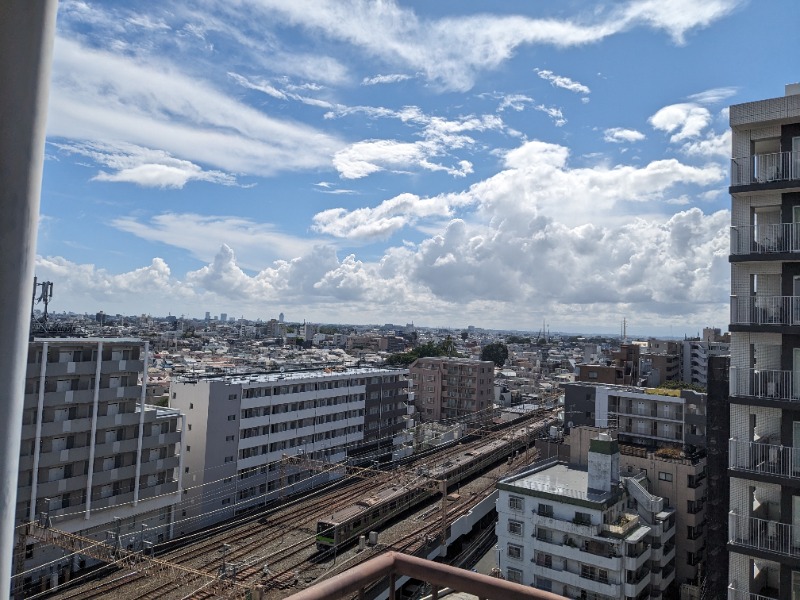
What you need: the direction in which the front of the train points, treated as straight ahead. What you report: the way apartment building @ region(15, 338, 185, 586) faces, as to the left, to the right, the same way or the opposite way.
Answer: to the left

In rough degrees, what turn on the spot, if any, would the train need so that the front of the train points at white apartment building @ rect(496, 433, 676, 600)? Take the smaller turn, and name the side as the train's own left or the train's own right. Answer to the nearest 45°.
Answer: approximately 90° to the train's own left

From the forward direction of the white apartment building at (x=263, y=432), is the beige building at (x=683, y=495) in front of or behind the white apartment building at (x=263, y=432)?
in front

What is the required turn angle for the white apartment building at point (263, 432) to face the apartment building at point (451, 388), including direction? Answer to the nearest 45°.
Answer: approximately 90° to its left

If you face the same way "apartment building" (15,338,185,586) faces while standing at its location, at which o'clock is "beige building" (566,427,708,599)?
The beige building is roughly at 10 o'clock from the apartment building.

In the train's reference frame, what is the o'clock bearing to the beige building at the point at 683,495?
The beige building is roughly at 8 o'clock from the train.

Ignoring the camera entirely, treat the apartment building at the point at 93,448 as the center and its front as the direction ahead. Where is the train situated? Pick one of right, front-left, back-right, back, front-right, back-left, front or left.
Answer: left

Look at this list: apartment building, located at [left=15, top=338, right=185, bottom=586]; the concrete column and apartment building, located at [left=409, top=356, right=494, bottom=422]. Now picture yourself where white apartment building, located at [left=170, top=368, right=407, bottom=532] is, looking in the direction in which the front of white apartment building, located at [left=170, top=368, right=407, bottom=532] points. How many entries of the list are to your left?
1

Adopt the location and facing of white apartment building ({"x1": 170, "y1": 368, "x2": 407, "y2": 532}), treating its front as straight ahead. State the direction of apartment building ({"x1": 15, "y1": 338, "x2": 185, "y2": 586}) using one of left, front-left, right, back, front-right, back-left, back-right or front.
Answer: right

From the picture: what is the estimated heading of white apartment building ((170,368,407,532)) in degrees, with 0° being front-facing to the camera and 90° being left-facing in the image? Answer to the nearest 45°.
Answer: approximately 315°

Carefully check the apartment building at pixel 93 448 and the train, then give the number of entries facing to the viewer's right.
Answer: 0

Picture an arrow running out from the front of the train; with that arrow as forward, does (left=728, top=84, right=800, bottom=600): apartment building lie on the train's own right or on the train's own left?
on the train's own left

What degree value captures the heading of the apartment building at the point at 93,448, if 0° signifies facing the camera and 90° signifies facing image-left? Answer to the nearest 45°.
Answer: approximately 0°
